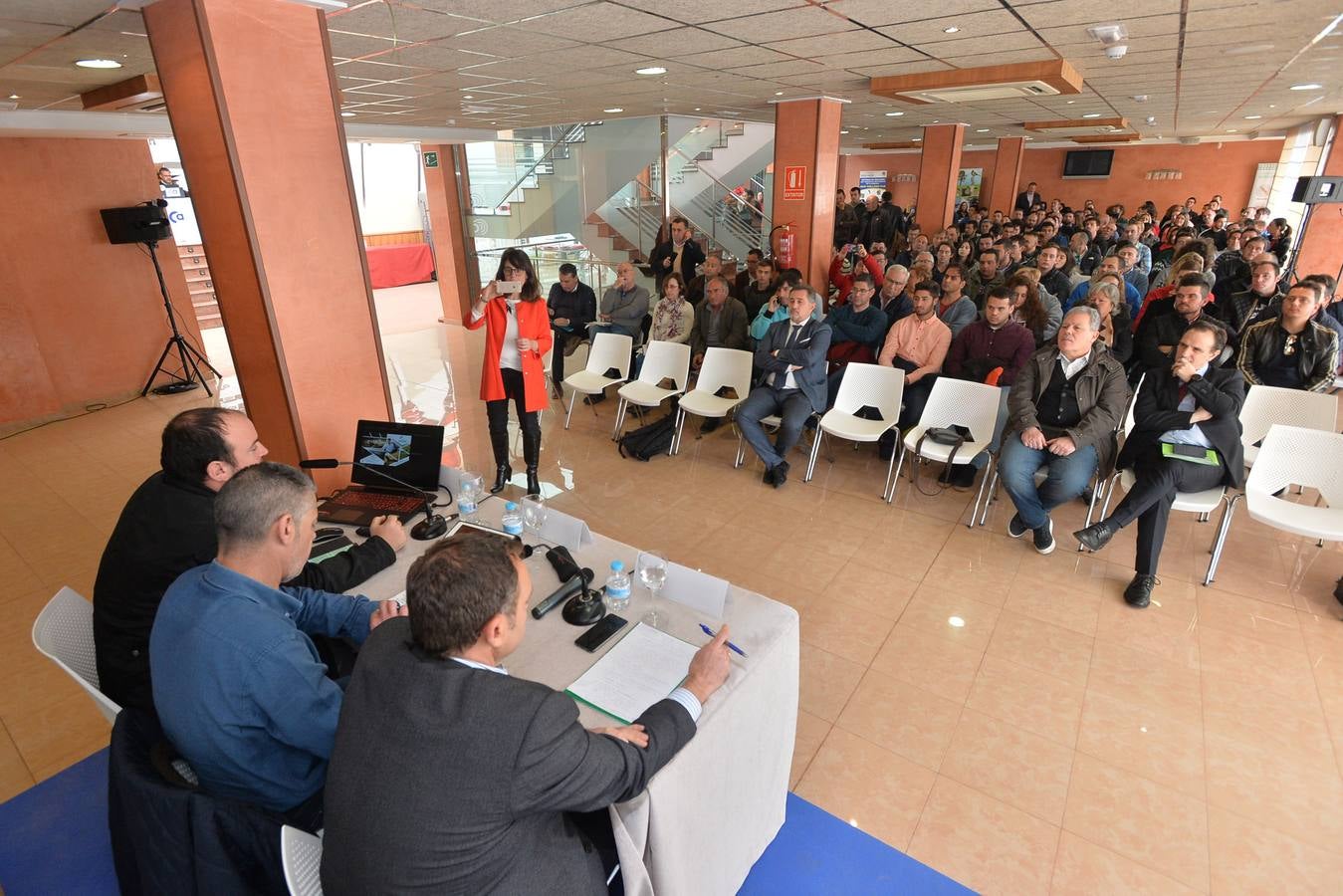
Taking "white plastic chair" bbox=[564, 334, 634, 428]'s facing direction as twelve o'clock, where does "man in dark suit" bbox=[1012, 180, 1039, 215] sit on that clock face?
The man in dark suit is roughly at 6 o'clock from the white plastic chair.

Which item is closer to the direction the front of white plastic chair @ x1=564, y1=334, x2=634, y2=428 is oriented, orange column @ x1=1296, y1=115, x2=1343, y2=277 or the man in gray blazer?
the man in gray blazer

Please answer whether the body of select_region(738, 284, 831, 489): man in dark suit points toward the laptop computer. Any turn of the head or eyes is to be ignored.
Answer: yes

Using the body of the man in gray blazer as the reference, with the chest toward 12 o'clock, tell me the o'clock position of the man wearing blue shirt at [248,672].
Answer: The man wearing blue shirt is roughly at 9 o'clock from the man in gray blazer.

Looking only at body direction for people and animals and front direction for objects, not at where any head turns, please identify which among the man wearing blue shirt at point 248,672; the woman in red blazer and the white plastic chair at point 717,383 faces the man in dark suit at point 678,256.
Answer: the man wearing blue shirt

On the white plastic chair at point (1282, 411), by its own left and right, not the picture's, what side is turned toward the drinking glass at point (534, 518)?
front

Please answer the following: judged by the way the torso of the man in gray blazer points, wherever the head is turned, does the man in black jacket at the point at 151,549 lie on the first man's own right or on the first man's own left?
on the first man's own left

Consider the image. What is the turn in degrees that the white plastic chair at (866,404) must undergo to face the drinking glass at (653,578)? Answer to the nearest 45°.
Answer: approximately 45° to its left

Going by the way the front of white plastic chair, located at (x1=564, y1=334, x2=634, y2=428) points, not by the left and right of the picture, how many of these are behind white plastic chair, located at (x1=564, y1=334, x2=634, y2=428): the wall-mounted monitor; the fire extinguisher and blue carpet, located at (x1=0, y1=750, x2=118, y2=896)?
2

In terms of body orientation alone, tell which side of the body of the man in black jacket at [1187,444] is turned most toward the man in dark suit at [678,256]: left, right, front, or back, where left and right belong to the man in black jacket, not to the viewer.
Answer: right

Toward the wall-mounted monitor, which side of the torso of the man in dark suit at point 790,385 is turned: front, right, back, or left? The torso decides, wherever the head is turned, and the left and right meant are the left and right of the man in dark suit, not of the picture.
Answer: back

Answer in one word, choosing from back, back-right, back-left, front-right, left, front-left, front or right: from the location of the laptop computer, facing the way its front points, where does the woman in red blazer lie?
back

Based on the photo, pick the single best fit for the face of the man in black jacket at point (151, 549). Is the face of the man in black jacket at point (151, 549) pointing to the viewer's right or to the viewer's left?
to the viewer's right

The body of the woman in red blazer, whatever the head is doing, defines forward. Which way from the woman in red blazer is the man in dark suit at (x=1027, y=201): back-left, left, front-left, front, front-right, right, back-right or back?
back-left

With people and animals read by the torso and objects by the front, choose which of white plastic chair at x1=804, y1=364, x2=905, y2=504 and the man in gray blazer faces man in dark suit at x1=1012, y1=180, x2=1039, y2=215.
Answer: the man in gray blazer
